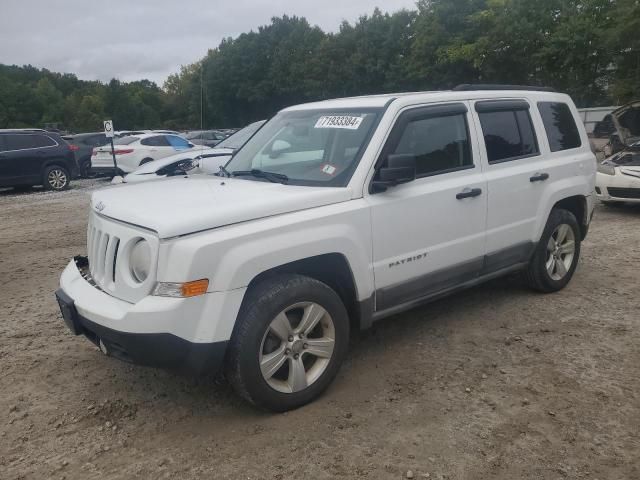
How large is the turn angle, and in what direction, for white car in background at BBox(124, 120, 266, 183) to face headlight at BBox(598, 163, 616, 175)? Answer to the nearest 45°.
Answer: approximately 135° to its left

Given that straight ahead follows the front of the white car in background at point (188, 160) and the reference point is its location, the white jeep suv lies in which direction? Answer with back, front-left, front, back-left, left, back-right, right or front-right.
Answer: front-left

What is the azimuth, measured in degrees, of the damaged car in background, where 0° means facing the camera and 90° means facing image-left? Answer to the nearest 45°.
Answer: approximately 0°

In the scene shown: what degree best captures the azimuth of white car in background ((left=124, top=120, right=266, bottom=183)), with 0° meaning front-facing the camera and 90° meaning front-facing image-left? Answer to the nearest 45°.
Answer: approximately 45°

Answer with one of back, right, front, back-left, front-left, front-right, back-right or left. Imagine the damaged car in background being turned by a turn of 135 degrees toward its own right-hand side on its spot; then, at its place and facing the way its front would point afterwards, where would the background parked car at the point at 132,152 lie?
front-left

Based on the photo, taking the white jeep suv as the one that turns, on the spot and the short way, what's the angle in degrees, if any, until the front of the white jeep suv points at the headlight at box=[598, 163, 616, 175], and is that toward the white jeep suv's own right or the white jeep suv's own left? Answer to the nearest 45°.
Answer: approximately 180°

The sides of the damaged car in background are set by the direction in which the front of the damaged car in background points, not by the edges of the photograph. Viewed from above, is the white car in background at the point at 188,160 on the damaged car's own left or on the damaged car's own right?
on the damaged car's own right
